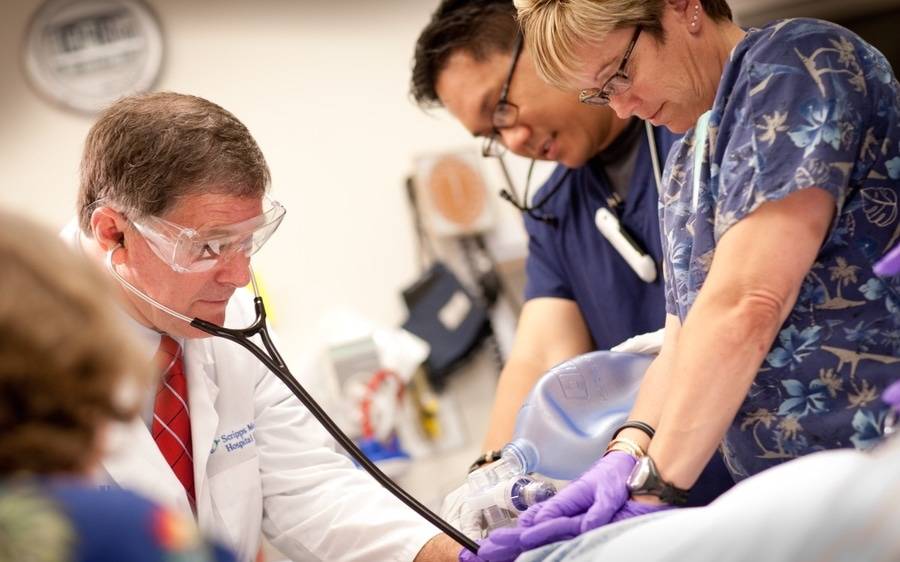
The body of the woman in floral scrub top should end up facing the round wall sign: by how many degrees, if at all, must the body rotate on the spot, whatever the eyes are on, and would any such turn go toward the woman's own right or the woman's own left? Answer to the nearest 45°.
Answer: approximately 45° to the woman's own right

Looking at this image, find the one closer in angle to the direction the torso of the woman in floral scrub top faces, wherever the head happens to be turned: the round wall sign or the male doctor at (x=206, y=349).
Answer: the male doctor

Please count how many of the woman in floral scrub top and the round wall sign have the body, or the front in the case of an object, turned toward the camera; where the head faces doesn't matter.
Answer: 1

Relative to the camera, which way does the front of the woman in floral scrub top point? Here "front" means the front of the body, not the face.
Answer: to the viewer's left

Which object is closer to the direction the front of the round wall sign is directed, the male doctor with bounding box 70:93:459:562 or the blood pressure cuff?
the male doctor

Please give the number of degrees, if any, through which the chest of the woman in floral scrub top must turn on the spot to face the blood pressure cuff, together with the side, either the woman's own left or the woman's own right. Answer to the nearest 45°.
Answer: approximately 45° to the woman's own right

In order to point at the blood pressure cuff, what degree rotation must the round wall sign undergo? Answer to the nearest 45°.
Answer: approximately 45° to its left

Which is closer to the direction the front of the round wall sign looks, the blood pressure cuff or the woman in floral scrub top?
the woman in floral scrub top

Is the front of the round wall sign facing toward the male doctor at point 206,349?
yes

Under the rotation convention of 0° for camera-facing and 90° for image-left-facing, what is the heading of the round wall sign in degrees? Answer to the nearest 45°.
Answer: approximately 0°

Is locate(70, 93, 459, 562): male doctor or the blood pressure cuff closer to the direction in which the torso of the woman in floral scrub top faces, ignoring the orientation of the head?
the male doctor
